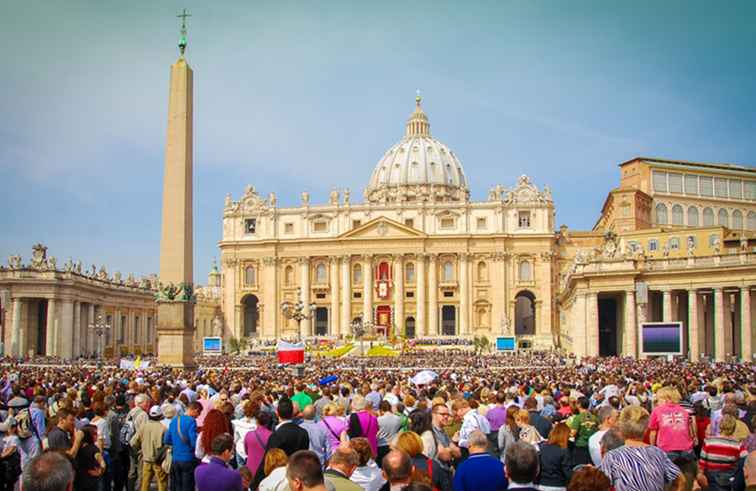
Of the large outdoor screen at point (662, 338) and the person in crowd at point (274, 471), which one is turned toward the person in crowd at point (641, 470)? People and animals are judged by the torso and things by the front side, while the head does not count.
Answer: the large outdoor screen

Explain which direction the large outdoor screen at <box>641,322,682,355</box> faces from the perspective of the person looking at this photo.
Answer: facing the viewer

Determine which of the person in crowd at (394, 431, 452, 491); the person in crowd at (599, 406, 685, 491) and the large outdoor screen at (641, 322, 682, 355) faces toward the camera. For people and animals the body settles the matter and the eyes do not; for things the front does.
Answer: the large outdoor screen

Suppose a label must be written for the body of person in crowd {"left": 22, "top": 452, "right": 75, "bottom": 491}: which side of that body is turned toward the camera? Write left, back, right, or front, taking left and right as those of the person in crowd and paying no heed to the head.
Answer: back

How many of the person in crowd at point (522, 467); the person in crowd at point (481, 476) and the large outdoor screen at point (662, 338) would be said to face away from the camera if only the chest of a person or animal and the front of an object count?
2

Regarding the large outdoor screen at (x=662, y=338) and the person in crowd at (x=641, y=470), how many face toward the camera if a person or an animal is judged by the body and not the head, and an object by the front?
1

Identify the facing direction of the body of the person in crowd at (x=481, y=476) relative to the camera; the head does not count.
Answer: away from the camera

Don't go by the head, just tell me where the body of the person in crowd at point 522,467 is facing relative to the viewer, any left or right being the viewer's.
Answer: facing away from the viewer

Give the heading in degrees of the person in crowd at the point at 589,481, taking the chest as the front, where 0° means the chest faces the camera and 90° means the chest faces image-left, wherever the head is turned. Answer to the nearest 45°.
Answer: approximately 180°

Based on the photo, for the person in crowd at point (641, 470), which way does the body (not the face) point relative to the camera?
away from the camera

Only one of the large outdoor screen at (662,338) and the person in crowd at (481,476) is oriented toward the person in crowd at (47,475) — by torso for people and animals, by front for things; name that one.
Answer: the large outdoor screen

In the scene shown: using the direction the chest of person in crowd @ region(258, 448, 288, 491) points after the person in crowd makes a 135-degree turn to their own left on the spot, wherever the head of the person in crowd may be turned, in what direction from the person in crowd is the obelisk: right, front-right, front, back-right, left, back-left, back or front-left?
back-right

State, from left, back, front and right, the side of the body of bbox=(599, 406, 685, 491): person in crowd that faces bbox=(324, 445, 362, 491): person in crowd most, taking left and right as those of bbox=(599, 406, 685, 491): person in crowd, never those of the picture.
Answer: left

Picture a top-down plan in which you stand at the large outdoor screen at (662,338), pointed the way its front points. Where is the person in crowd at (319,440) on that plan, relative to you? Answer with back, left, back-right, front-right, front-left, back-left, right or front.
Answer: front

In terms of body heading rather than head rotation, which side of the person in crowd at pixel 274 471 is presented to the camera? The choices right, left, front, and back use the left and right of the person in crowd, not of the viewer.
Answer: back

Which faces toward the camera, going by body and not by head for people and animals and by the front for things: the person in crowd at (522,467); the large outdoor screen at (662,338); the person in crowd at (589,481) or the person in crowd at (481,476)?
the large outdoor screen

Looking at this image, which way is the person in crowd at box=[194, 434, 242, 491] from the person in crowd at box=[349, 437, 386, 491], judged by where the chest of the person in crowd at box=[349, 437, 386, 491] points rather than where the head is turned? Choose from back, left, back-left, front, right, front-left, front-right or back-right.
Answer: left

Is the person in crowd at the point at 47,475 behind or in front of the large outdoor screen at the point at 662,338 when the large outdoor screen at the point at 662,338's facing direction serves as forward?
in front
